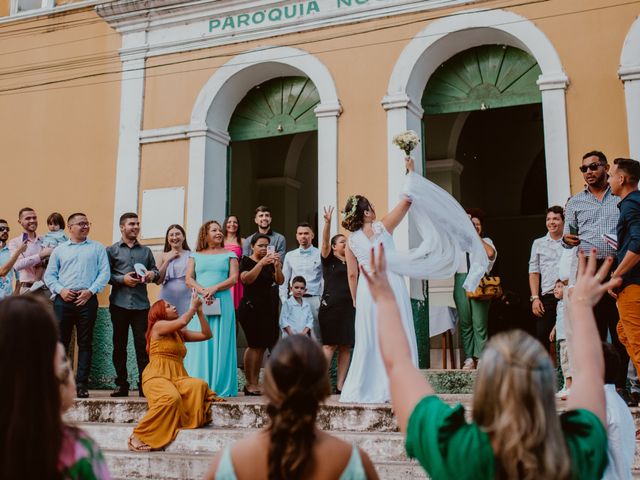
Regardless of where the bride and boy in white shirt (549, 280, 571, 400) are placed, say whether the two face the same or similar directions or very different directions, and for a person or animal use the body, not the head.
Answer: very different directions

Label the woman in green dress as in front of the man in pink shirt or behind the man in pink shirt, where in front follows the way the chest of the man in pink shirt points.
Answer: in front

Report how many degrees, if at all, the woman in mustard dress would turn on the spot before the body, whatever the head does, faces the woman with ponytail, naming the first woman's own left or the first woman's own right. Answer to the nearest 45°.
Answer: approximately 90° to the first woman's own right

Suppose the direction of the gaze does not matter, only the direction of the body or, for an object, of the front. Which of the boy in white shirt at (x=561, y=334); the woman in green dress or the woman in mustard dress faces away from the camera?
the woman in green dress

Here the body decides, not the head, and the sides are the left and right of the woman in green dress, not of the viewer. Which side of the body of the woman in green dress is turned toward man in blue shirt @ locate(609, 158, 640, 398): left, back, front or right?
front

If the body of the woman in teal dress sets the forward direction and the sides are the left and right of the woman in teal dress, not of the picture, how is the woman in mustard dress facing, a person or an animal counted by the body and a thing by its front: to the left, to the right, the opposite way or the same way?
to the left

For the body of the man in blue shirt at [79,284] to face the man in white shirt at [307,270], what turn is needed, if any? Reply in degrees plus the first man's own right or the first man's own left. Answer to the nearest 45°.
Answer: approximately 90° to the first man's own left

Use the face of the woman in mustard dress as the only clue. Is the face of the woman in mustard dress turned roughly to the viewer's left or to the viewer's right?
to the viewer's right

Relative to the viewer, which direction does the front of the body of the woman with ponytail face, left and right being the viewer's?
facing away from the viewer

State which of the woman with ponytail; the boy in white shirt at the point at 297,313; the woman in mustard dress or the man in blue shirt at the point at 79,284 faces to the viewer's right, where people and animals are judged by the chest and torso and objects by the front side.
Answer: the woman in mustard dress

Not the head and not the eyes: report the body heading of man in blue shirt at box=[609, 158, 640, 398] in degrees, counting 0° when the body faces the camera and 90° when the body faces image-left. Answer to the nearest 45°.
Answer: approximately 90°

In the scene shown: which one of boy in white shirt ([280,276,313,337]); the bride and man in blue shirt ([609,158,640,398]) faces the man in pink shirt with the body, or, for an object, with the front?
the man in blue shirt
